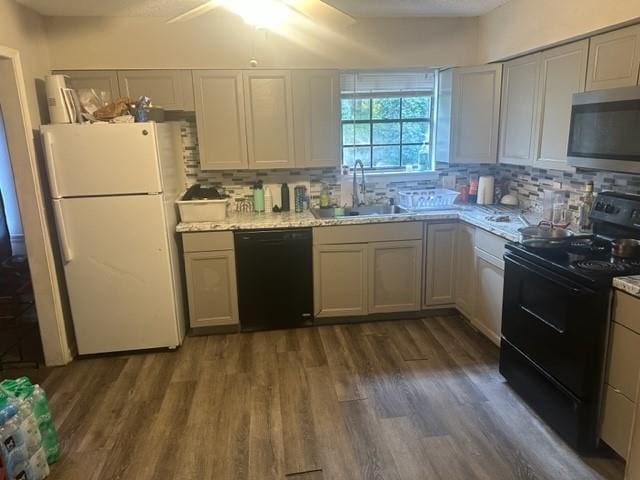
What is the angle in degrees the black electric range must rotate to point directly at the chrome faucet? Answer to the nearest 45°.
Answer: approximately 90° to its right

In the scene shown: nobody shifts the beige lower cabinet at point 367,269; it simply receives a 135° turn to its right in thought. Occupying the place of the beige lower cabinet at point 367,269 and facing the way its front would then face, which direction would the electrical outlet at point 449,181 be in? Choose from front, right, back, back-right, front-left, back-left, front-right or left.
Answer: right

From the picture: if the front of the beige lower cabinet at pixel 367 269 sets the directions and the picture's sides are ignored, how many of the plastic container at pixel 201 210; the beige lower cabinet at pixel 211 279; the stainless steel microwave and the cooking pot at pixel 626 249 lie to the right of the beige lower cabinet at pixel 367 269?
2

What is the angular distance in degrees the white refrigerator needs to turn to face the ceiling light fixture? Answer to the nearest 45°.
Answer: approximately 45° to its left

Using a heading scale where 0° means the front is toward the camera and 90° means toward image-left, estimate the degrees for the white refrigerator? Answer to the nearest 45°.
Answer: approximately 0°

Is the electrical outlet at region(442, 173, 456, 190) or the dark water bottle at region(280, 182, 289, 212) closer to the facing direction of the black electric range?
the dark water bottle

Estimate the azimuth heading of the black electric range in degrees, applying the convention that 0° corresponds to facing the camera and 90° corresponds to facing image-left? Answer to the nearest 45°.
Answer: approximately 45°

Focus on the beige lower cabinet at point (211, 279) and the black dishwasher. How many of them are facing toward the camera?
2

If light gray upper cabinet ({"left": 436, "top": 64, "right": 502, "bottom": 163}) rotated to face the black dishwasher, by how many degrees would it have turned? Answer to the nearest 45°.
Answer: approximately 45° to its right
